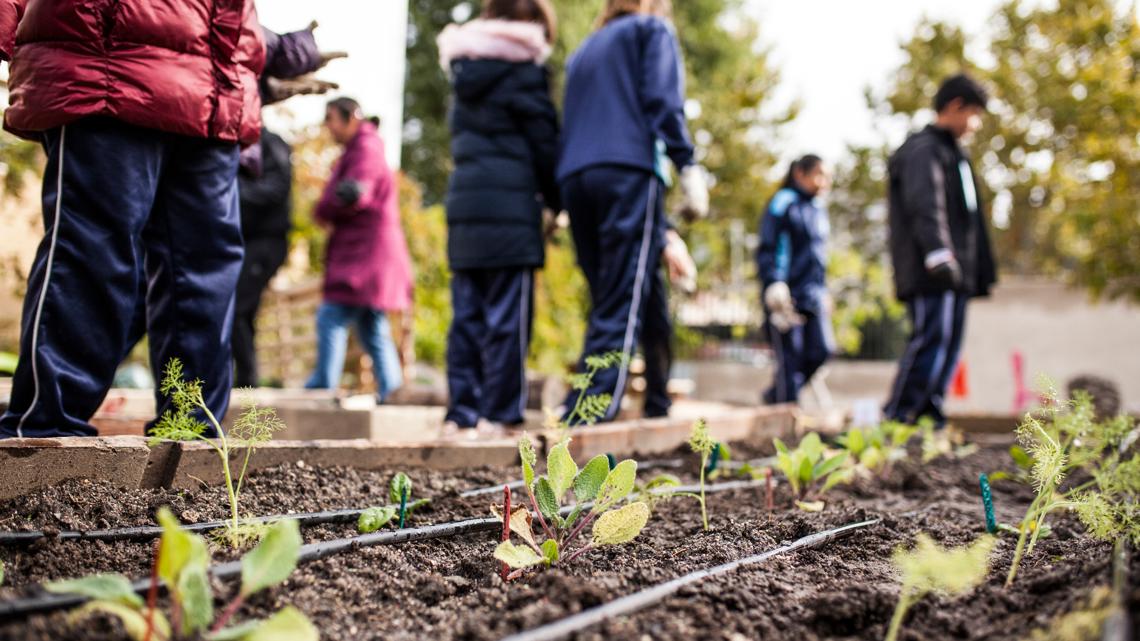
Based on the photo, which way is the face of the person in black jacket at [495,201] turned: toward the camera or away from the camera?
away from the camera

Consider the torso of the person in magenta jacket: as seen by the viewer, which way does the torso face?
to the viewer's left

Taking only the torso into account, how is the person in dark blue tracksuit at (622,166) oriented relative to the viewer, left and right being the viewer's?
facing away from the viewer and to the right of the viewer

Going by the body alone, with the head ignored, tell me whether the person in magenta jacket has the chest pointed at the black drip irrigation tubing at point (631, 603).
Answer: no

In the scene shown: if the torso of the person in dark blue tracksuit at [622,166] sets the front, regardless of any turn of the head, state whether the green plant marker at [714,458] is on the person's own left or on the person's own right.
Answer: on the person's own right

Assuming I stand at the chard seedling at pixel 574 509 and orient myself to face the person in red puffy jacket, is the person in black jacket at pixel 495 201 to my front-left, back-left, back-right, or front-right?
front-right

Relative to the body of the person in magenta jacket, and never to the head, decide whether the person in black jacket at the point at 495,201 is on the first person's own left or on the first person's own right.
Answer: on the first person's own left

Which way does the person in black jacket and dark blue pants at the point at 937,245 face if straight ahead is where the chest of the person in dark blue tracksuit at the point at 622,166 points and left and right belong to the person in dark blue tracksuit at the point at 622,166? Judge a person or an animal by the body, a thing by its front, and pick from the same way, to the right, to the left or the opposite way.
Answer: to the right
